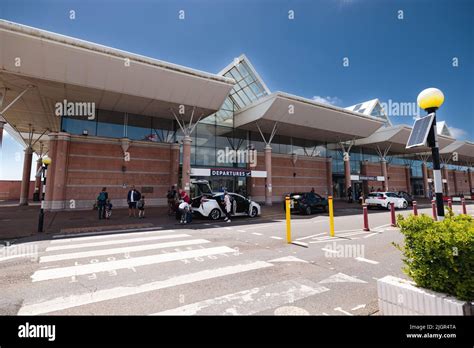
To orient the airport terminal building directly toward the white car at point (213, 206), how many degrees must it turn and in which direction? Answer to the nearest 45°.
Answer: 0° — it already faces it

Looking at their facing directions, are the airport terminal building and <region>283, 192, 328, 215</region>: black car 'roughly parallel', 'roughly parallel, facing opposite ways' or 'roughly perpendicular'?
roughly perpendicular

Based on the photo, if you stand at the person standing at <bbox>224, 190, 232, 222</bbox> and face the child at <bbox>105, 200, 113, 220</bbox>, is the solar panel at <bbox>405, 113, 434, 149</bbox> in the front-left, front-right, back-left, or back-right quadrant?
back-left

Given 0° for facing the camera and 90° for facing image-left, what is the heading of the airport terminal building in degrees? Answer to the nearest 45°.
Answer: approximately 315°

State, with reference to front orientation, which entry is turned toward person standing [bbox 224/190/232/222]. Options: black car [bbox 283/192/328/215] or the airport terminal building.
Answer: the airport terminal building

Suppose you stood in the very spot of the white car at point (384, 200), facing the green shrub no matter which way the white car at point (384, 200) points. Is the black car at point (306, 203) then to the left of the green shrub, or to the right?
right

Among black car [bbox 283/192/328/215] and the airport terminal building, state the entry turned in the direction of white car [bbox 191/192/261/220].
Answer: the airport terminal building

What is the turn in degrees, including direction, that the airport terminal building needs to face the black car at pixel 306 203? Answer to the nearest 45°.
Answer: approximately 45° to its left

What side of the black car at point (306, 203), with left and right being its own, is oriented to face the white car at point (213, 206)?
back

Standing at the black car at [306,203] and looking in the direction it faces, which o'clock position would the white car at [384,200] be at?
The white car is roughly at 12 o'clock from the black car.
